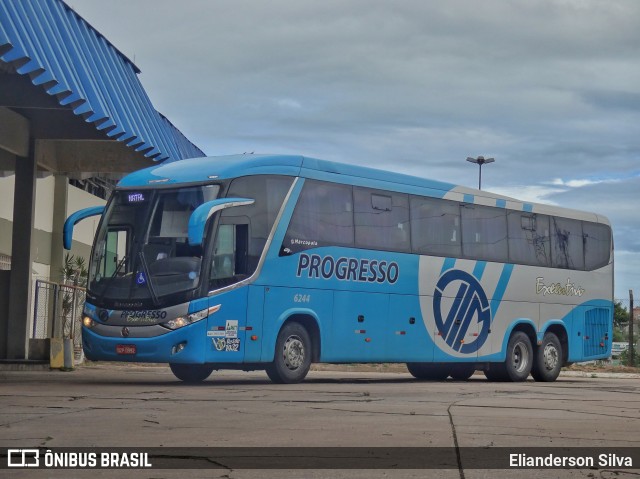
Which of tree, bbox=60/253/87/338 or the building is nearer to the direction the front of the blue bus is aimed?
the building

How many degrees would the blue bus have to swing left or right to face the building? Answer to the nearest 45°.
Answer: approximately 90° to its right

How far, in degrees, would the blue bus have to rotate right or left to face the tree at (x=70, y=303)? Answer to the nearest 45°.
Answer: approximately 90° to its right
